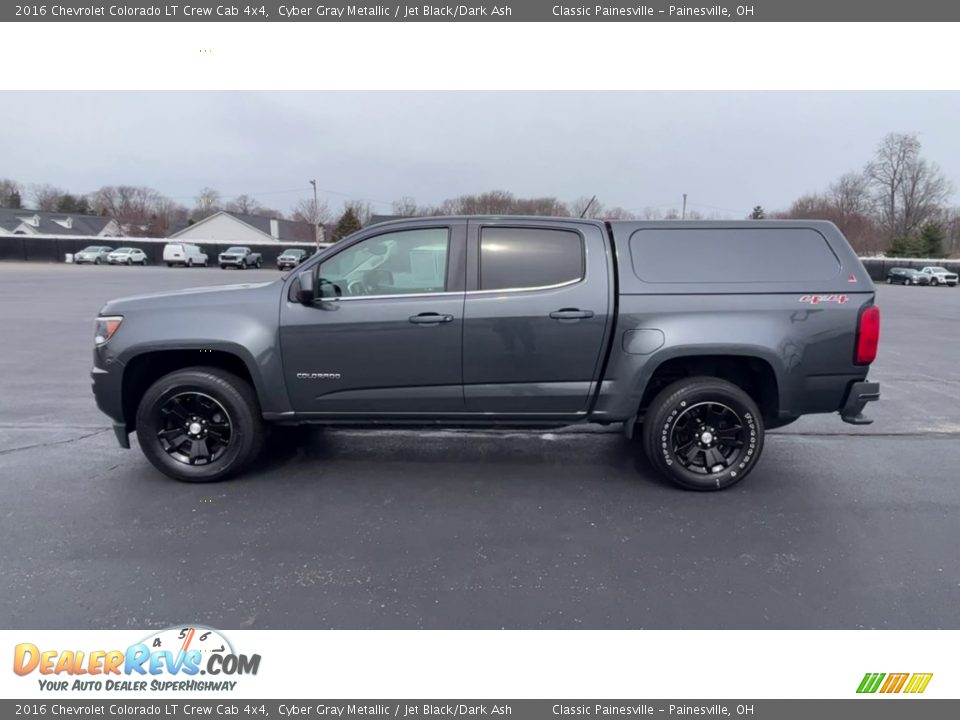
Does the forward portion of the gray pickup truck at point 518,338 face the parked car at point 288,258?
no

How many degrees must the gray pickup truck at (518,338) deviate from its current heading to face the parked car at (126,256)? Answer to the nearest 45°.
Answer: approximately 45° to its right

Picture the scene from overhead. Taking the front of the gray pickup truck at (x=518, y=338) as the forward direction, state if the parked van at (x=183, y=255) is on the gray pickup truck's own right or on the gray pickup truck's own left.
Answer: on the gray pickup truck's own right

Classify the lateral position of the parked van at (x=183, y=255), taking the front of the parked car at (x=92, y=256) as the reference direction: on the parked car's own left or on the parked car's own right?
on the parked car's own left

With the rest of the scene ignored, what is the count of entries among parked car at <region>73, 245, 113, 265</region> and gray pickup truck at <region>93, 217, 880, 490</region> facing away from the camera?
0

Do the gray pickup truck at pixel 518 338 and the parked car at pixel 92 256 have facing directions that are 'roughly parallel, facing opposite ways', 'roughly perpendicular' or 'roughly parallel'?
roughly perpendicular

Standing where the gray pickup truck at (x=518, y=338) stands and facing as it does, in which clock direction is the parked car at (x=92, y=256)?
The parked car is roughly at 2 o'clock from the gray pickup truck.

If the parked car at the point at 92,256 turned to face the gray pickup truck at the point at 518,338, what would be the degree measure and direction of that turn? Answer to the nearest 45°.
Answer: approximately 45° to its left

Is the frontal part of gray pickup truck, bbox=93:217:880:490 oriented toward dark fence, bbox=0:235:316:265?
no

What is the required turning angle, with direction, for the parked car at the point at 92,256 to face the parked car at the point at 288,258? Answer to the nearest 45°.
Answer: approximately 90° to its left

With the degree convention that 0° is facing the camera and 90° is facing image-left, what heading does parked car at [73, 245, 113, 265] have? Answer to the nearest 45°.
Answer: approximately 45°

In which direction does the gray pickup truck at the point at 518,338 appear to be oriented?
to the viewer's left

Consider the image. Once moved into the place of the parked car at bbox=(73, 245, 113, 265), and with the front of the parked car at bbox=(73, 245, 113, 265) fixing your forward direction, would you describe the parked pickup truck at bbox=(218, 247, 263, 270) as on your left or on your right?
on your left

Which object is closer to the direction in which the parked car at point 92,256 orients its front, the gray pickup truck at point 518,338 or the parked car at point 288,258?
the gray pickup truck
